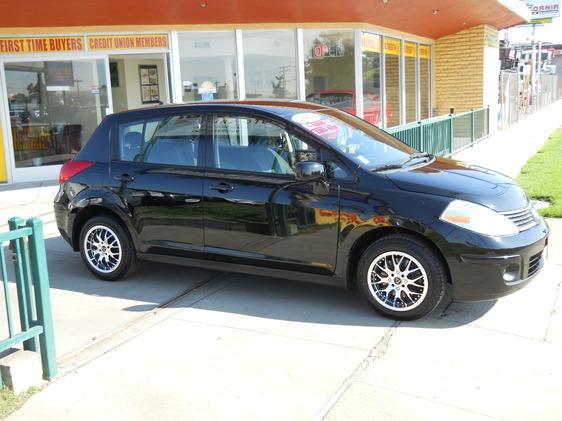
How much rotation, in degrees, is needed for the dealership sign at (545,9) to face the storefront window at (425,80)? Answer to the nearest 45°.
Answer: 0° — it already faces it

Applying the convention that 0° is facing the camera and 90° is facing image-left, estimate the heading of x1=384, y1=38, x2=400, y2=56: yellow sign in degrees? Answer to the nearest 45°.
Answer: approximately 315°

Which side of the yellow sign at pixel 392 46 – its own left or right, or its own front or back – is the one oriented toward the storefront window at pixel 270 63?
right

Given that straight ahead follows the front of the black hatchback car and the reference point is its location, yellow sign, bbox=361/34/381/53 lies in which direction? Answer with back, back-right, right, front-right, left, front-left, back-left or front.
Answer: back-left

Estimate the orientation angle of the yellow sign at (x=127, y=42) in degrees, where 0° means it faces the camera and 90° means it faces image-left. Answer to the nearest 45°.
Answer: approximately 0°

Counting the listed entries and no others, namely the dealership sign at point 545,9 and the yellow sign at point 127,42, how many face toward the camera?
2

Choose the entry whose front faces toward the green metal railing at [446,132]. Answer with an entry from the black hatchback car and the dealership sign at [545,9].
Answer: the dealership sign

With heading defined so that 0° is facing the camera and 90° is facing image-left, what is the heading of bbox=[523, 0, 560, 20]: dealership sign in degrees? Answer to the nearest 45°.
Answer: approximately 0°

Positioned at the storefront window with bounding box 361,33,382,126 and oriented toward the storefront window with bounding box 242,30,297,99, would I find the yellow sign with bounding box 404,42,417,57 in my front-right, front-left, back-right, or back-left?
back-right
